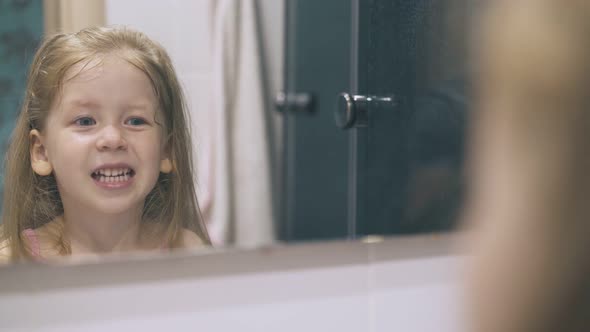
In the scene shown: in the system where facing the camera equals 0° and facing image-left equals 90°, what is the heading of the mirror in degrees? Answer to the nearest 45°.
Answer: approximately 0°
